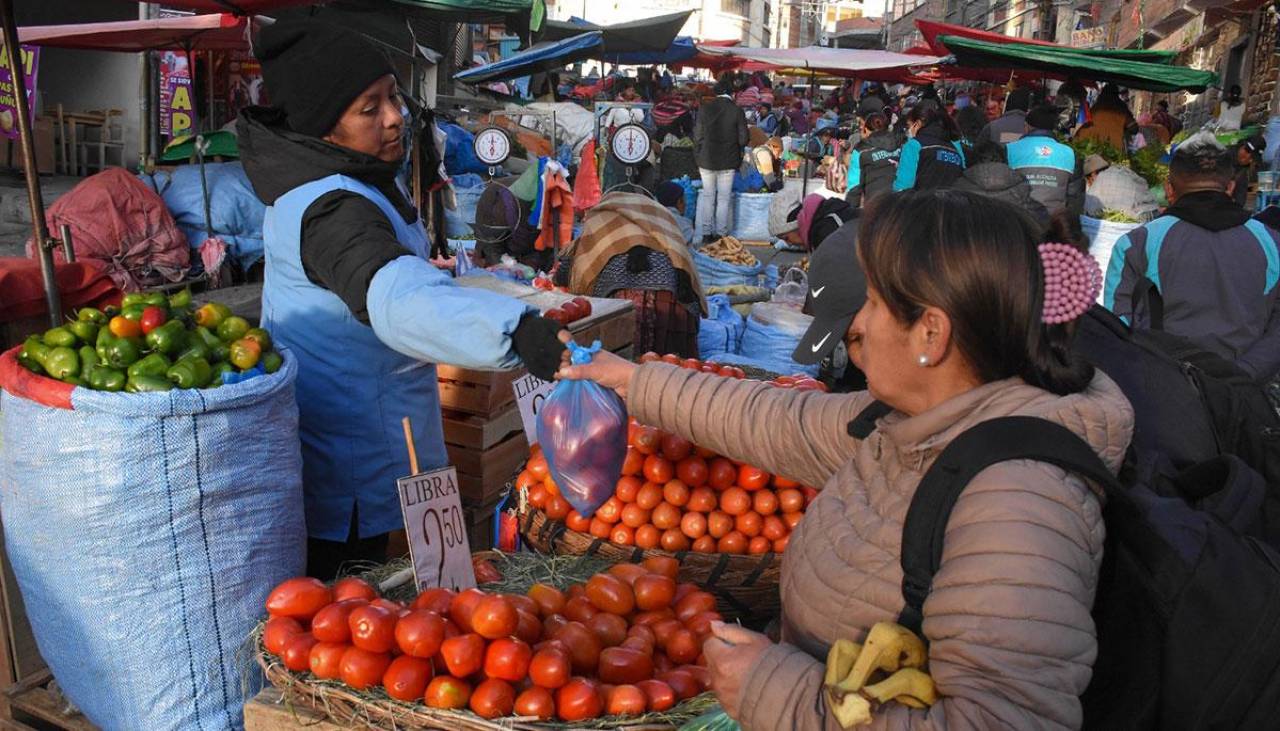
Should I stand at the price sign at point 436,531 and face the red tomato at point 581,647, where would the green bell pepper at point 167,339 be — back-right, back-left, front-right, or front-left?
back-right

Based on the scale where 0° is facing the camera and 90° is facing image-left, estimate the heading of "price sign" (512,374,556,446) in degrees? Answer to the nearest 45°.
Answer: approximately 0°

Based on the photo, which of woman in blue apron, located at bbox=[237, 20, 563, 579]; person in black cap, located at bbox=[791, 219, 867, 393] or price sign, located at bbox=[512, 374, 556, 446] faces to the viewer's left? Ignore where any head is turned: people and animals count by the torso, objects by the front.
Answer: the person in black cap

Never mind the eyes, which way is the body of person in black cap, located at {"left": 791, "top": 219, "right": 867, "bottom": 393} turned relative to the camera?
to the viewer's left

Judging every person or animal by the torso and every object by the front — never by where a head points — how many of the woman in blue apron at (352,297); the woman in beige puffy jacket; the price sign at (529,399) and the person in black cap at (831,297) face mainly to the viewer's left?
2

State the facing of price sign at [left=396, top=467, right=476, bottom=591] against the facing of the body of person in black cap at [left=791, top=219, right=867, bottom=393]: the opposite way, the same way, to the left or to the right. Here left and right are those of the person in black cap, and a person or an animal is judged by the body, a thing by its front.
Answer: to the left

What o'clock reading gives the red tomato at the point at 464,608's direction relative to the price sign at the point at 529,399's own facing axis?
The red tomato is roughly at 12 o'clock from the price sign.

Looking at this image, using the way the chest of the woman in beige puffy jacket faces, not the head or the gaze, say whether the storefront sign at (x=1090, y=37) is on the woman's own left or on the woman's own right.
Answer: on the woman's own right

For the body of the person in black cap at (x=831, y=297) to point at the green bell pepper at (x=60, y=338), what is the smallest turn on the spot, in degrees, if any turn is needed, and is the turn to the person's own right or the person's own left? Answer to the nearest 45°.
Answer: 0° — they already face it

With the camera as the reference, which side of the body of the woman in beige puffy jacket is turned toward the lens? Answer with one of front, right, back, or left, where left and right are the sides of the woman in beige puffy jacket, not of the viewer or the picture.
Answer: left

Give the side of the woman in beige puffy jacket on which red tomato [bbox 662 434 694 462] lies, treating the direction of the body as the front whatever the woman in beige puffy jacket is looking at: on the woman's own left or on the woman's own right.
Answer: on the woman's own right

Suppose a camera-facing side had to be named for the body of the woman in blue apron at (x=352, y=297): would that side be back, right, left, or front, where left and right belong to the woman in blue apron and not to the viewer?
right

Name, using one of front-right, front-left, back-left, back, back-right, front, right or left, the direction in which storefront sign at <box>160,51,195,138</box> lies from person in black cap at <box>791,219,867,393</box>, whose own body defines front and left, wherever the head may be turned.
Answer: front-right
